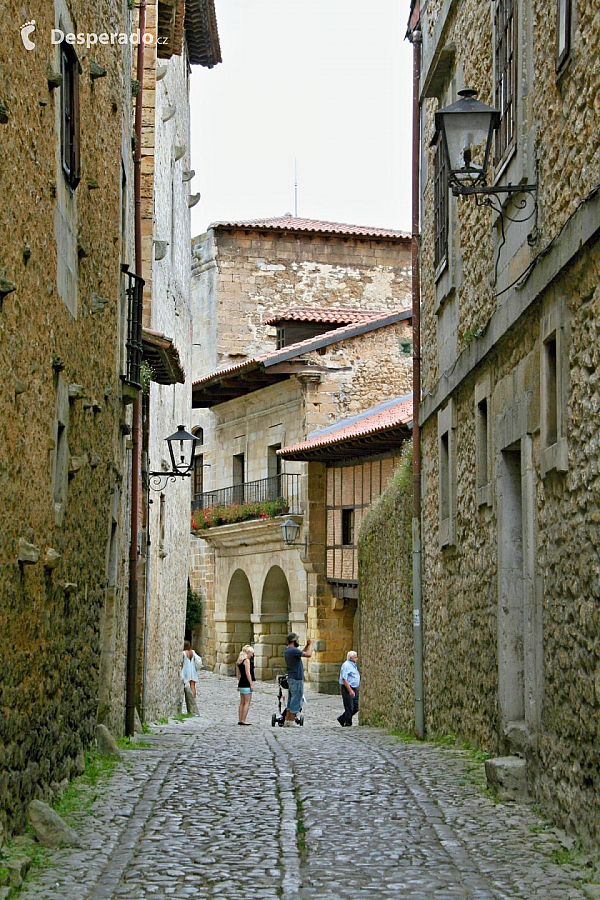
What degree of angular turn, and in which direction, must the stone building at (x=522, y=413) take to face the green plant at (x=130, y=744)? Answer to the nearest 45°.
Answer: approximately 45° to its right

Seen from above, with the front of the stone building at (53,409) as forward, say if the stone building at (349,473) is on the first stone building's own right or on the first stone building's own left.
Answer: on the first stone building's own left

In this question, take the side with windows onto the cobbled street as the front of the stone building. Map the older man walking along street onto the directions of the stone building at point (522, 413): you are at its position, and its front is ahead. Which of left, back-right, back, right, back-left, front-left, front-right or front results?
right

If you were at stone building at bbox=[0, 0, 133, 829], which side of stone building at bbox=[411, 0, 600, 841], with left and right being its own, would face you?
front

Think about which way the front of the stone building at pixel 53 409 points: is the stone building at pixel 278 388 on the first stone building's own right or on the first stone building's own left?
on the first stone building's own left

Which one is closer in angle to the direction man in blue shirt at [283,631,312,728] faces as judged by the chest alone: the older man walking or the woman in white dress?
the older man walking

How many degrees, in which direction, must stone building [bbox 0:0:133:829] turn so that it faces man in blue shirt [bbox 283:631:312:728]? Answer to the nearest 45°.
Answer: approximately 90° to its left

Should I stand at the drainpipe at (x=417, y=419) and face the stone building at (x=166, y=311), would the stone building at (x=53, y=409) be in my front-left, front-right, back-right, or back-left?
back-left

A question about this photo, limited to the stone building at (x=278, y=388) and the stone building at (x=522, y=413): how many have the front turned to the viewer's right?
0

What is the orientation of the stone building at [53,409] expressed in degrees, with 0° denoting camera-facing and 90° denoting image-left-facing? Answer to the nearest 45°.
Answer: approximately 270°

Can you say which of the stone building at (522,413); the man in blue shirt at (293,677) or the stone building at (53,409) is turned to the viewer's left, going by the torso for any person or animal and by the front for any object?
the stone building at (522,413)

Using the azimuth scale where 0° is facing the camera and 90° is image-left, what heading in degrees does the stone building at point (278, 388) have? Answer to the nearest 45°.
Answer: approximately 45°

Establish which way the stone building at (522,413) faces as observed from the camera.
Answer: facing to the left of the viewer

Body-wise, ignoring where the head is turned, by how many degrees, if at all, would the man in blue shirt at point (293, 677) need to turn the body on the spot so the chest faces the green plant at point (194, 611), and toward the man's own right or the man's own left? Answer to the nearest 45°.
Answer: approximately 45° to the man's own left

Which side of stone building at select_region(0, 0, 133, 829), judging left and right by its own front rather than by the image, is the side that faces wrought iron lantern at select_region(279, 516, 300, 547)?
left
